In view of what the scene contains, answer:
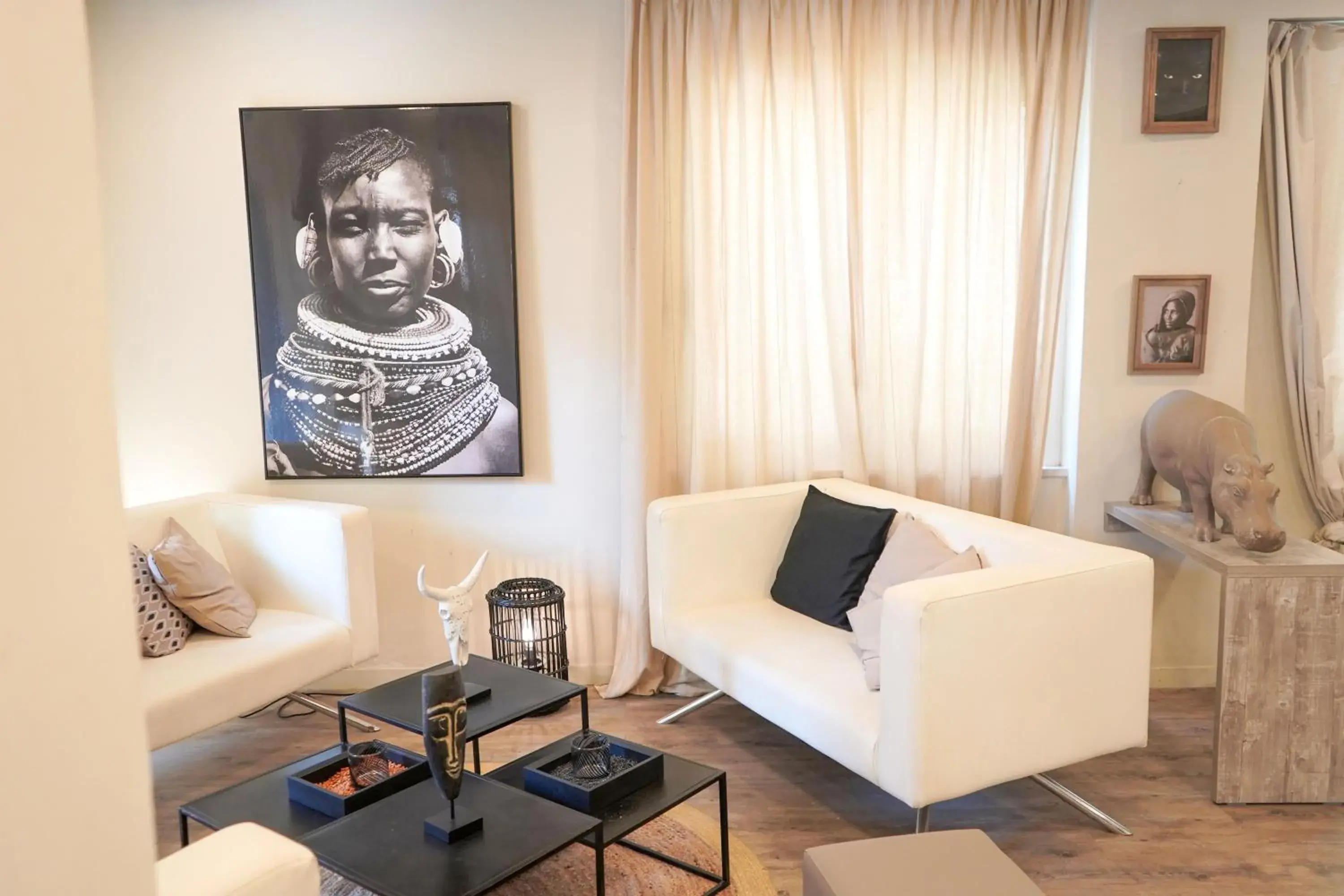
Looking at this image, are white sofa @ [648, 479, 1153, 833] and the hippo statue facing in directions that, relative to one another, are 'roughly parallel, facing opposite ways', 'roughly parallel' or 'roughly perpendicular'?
roughly perpendicular

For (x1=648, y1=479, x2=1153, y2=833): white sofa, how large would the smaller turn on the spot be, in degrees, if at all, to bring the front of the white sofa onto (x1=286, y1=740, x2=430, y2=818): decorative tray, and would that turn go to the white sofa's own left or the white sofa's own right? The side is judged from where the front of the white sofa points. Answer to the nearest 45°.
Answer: approximately 45° to the white sofa's own right

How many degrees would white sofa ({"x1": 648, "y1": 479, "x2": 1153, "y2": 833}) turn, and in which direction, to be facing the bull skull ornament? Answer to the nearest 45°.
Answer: approximately 45° to its right

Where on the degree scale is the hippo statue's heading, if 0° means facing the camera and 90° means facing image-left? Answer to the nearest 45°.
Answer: approximately 315°

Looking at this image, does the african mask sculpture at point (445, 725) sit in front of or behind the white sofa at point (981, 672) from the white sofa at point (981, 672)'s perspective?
in front

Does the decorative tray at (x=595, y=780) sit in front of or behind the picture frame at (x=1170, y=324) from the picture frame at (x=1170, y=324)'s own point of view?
in front

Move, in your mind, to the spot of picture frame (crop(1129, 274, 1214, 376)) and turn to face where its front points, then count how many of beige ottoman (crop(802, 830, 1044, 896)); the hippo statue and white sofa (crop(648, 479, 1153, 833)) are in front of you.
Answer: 3

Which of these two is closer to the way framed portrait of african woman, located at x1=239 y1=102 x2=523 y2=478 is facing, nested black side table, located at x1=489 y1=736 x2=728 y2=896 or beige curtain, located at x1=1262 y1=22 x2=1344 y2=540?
the nested black side table
